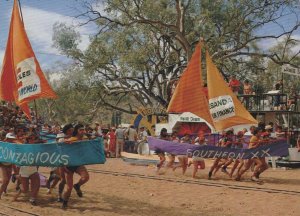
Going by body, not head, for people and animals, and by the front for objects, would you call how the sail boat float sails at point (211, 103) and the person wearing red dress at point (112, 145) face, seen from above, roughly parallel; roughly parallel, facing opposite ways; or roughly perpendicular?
roughly perpendicular

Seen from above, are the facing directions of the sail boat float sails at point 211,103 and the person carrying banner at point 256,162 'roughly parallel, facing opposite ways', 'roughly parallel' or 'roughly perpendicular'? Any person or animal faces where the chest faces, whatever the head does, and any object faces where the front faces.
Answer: roughly parallel

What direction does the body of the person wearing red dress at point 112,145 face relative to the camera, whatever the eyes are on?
toward the camera

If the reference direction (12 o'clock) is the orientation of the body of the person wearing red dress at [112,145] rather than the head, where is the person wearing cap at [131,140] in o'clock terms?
the person wearing cap at [131,140] is roughly at 9 o'clock from the person wearing red dress at [112,145].

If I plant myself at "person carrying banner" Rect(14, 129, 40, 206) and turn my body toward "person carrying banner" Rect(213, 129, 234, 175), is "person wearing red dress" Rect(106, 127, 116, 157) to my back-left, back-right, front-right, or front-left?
front-left

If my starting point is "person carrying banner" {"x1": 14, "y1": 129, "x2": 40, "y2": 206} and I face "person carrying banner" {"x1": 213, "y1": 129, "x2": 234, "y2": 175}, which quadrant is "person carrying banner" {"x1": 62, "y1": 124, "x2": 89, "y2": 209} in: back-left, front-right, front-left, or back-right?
front-right

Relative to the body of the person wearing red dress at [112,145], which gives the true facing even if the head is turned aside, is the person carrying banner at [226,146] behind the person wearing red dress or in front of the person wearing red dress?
in front
